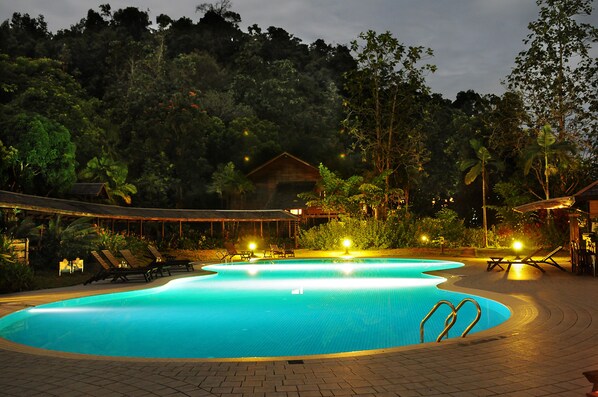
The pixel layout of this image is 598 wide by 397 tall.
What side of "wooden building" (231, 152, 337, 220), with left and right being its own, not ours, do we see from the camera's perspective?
front

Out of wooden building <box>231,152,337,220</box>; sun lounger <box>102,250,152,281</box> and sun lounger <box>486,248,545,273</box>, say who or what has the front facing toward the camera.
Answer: the wooden building

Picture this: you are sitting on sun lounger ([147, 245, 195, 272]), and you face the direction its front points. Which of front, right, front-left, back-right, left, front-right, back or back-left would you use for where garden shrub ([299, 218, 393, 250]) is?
front-left

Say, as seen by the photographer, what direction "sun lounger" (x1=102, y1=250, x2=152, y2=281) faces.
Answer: facing to the right of the viewer

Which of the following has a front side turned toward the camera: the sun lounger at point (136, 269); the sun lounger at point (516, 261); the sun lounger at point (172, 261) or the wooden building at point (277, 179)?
the wooden building

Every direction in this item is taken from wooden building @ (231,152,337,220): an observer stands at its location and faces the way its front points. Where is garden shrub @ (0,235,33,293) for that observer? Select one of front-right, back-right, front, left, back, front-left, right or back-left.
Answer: front

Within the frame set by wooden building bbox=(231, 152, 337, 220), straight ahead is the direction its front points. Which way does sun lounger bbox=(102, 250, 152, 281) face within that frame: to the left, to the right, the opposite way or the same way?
to the left

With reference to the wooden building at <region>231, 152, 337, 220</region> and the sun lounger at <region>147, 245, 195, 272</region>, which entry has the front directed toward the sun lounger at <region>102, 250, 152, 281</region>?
the wooden building

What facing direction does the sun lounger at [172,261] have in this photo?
to the viewer's right

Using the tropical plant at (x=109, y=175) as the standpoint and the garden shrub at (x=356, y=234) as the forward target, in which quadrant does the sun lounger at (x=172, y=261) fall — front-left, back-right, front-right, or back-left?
front-right

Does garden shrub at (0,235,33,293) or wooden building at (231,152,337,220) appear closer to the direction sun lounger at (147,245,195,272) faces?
the wooden building

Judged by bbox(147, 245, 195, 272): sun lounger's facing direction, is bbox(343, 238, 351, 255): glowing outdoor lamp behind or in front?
in front

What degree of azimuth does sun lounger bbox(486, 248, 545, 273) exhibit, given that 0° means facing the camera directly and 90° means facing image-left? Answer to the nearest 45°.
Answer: approximately 90°

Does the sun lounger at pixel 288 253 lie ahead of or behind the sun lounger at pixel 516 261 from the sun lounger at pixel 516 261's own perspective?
ahead

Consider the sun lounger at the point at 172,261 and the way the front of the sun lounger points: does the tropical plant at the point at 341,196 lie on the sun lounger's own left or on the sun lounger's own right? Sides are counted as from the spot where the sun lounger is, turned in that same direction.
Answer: on the sun lounger's own left

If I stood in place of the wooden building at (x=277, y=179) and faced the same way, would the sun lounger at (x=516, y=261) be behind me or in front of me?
in front

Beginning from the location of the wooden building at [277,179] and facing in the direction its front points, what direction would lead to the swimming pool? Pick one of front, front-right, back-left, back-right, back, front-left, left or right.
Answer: front

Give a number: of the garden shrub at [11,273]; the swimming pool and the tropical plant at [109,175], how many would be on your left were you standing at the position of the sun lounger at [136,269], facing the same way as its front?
1
